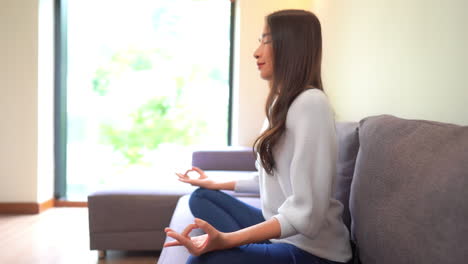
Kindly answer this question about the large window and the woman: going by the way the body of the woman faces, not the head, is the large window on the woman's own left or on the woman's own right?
on the woman's own right

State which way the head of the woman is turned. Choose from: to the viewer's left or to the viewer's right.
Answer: to the viewer's left

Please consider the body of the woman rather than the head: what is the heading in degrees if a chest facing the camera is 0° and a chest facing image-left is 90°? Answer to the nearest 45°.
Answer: approximately 90°

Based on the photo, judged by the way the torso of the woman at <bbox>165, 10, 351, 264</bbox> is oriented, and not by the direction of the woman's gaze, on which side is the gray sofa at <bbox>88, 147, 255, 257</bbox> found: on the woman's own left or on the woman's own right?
on the woman's own right
